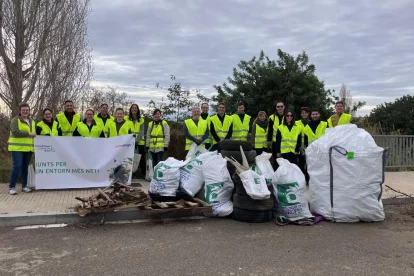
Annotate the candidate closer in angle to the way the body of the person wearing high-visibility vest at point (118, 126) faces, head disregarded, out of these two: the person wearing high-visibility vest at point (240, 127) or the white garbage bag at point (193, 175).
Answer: the white garbage bag

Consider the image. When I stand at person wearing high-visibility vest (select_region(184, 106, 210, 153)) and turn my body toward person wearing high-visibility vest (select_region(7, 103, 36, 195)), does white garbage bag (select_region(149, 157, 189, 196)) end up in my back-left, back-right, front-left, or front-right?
front-left

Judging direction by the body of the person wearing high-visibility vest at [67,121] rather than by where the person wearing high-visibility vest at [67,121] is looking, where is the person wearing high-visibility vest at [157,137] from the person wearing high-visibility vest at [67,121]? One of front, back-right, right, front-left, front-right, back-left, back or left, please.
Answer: left

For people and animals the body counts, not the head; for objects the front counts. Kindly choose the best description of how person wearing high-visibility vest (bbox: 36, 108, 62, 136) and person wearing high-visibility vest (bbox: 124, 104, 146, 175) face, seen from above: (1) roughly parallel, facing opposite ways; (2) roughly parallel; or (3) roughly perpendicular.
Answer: roughly parallel

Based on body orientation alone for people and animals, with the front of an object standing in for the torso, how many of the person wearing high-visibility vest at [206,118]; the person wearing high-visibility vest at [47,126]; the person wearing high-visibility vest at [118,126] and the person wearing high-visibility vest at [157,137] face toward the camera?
4

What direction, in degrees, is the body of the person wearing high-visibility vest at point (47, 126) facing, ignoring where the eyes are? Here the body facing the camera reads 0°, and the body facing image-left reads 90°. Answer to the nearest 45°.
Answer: approximately 0°

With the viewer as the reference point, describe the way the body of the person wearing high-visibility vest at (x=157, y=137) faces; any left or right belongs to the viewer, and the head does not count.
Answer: facing the viewer

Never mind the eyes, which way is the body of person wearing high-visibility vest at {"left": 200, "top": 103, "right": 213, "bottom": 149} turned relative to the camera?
toward the camera

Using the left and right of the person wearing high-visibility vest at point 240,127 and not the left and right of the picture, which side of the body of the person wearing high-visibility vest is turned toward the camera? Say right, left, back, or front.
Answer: front

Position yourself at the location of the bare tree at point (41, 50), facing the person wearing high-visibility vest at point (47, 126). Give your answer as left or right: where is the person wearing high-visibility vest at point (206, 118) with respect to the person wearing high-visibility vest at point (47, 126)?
left

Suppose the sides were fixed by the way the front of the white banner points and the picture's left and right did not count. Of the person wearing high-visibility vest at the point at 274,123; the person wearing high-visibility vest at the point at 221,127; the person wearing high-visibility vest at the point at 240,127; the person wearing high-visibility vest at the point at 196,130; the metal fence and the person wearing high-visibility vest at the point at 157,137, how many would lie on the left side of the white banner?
6

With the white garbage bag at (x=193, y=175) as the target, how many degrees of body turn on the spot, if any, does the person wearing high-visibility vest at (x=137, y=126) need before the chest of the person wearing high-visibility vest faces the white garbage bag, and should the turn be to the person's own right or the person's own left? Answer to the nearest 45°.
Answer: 0° — they already face it

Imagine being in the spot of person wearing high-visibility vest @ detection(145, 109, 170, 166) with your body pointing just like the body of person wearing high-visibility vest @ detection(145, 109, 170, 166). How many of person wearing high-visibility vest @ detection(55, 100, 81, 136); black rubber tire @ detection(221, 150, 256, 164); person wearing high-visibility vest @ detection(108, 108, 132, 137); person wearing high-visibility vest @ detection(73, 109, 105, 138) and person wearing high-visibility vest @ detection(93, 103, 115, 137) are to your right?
4

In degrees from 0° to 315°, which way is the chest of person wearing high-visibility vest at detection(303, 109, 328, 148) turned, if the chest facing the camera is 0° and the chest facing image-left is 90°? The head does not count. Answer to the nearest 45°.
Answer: approximately 0°

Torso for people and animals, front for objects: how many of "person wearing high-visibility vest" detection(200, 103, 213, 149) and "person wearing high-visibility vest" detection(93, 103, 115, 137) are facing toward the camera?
2
